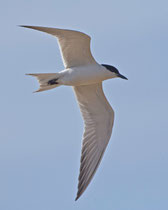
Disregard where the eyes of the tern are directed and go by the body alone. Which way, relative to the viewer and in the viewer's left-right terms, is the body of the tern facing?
facing to the right of the viewer
